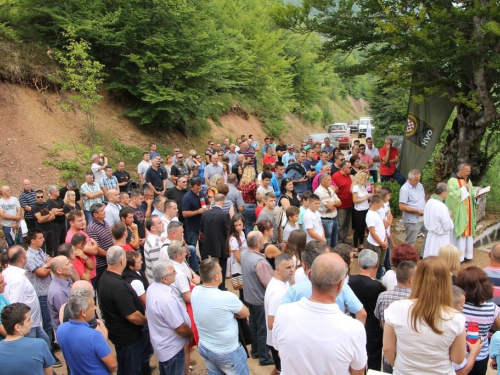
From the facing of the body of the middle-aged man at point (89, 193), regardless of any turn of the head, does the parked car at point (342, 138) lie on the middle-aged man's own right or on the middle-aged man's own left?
on the middle-aged man's own left

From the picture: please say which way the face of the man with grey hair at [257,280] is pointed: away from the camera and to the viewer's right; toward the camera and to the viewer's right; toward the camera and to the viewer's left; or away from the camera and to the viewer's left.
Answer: away from the camera and to the viewer's right

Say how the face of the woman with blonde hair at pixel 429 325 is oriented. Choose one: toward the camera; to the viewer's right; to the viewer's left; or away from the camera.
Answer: away from the camera

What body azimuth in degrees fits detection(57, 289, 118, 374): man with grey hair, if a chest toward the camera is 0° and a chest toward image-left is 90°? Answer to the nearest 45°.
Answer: approximately 225°

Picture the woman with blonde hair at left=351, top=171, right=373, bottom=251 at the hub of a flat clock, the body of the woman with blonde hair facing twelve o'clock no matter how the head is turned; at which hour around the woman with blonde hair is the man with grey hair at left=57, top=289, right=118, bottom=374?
The man with grey hair is roughly at 2 o'clock from the woman with blonde hair.

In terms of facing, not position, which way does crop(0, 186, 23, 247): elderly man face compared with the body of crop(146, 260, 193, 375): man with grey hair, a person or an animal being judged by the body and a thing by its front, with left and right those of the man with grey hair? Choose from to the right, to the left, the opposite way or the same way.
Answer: to the right

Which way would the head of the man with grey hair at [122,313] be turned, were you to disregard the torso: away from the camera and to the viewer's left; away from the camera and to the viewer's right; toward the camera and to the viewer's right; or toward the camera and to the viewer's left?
away from the camera and to the viewer's right

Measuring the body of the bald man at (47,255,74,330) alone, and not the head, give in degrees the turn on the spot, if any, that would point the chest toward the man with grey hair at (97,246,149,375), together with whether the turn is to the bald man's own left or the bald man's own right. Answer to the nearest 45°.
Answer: approximately 45° to the bald man's own right

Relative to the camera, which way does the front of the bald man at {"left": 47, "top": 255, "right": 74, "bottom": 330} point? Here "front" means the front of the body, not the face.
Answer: to the viewer's right

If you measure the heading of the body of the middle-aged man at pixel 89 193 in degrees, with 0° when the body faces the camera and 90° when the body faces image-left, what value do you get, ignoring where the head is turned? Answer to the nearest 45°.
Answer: approximately 315°

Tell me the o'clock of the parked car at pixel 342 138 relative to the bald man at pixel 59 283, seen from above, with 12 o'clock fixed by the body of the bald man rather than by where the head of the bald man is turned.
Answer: The parked car is roughly at 10 o'clock from the bald man.
